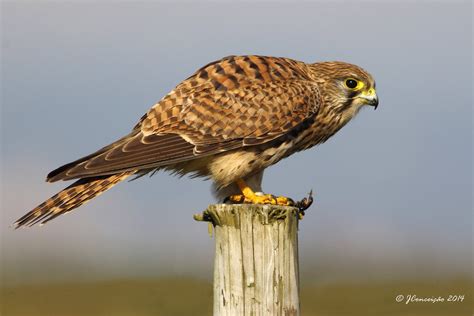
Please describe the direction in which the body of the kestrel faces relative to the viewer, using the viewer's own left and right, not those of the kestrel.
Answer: facing to the right of the viewer
